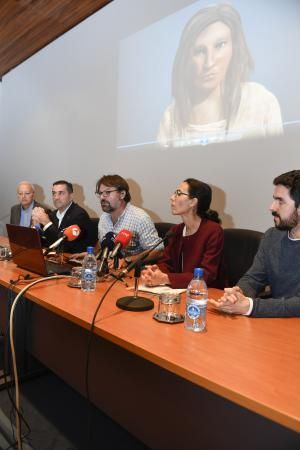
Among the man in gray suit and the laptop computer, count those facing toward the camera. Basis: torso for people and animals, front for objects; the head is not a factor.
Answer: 1

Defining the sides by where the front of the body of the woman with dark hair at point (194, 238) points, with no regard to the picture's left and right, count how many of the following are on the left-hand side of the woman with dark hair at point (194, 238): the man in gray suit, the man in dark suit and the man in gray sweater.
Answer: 1

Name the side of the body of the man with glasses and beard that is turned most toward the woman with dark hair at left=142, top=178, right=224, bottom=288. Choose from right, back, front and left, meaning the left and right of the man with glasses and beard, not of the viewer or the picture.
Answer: left

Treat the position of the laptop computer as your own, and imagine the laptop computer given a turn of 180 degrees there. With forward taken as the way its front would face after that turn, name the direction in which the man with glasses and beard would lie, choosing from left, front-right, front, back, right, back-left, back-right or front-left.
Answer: back

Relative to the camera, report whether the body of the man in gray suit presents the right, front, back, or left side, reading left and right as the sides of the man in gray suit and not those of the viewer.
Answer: front

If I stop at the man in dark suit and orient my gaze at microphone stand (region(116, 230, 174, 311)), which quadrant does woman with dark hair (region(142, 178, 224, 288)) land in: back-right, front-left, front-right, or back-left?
front-left

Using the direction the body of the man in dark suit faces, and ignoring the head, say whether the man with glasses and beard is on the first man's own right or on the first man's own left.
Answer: on the first man's own left

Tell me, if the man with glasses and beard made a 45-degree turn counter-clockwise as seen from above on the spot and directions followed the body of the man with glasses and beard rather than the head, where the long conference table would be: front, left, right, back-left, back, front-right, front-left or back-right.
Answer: front

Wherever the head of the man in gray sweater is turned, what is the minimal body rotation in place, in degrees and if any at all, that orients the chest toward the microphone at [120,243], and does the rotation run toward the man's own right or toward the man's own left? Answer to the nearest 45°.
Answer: approximately 45° to the man's own right

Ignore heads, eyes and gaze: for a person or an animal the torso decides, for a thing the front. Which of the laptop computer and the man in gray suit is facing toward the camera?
the man in gray suit

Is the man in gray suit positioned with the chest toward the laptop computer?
yes

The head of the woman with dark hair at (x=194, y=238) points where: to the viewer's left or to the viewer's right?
to the viewer's left

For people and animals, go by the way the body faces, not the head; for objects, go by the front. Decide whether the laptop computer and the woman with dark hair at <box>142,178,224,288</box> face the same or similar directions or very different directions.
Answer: very different directions

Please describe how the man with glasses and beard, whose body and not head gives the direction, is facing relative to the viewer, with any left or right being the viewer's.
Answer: facing the viewer and to the left of the viewer

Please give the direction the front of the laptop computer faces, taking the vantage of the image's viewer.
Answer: facing away from the viewer and to the right of the viewer

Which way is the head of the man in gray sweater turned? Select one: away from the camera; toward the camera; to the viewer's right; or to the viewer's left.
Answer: to the viewer's left

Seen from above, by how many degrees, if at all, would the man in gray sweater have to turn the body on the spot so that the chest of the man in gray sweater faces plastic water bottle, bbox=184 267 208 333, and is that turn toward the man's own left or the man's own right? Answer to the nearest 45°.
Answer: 0° — they already face it
